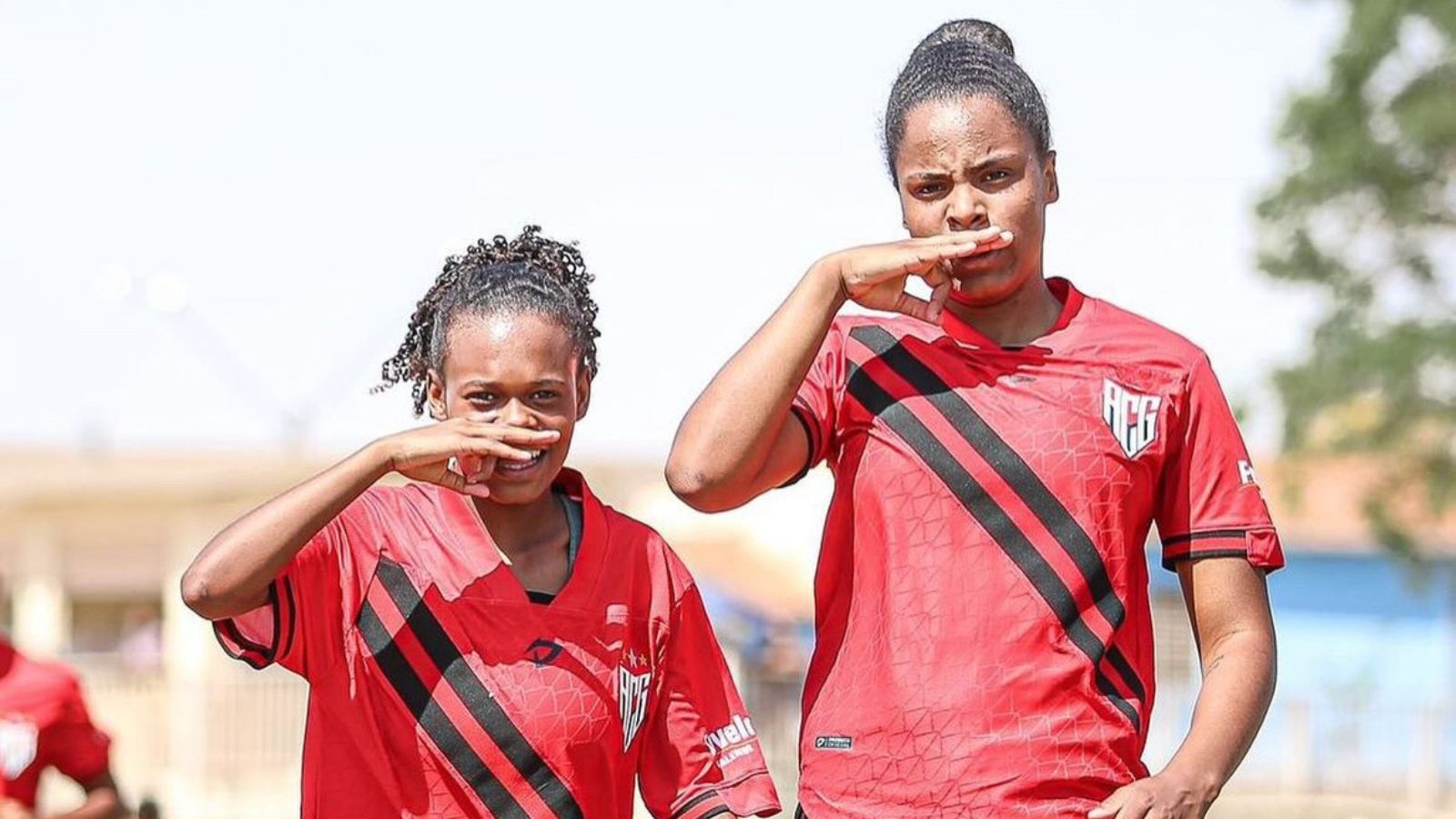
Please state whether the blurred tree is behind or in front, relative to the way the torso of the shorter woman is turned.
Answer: behind

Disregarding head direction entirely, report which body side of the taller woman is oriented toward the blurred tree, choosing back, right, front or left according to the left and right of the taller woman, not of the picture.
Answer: back

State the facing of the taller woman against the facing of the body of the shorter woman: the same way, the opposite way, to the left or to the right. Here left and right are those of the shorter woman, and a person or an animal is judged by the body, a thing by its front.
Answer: the same way

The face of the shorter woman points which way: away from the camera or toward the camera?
toward the camera

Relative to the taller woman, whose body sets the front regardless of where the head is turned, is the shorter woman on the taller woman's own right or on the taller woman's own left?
on the taller woman's own right

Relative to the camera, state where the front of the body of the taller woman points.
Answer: toward the camera

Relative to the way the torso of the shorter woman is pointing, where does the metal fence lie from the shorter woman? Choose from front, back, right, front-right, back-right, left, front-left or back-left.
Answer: back

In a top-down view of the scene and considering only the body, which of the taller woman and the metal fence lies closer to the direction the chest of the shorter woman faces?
the taller woman

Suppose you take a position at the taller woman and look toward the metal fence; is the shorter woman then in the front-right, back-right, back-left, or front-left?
front-left

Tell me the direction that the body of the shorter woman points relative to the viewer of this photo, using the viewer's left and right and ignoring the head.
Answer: facing the viewer

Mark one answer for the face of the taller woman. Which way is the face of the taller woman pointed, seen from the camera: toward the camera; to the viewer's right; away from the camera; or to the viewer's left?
toward the camera

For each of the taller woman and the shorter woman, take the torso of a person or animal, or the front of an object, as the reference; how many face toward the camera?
2
